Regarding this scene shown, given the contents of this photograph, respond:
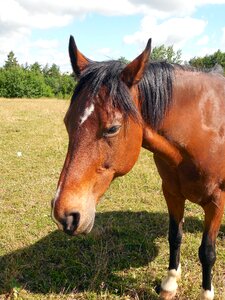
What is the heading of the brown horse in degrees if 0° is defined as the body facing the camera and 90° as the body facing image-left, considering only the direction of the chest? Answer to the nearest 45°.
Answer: approximately 45°
